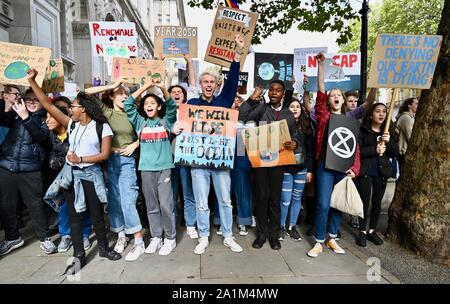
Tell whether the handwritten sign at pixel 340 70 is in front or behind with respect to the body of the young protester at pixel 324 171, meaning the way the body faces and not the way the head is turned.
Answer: behind

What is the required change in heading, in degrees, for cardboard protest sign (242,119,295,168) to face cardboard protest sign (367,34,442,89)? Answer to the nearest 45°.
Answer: approximately 90° to its left

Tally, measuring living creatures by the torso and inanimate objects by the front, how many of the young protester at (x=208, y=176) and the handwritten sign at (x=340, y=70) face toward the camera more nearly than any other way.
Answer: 2

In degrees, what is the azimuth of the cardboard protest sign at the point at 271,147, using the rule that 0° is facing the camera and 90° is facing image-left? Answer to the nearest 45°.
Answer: approximately 0°
